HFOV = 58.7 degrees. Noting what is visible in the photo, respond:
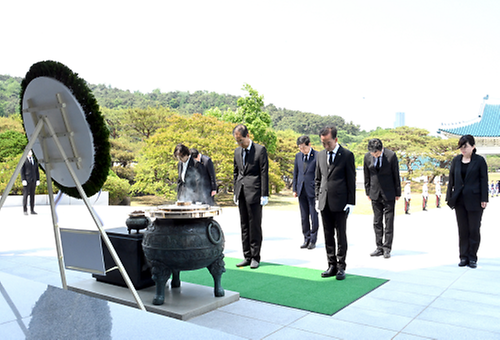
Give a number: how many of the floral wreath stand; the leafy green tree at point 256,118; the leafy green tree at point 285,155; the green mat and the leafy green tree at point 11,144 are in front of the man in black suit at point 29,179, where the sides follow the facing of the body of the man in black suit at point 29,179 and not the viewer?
2

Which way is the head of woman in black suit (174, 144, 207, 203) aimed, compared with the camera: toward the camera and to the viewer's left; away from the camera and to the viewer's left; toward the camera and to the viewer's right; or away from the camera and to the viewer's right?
toward the camera and to the viewer's left

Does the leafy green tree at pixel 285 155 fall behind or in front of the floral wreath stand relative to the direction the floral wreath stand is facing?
in front

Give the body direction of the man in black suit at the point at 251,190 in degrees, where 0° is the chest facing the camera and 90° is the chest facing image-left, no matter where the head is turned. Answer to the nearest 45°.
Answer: approximately 45°

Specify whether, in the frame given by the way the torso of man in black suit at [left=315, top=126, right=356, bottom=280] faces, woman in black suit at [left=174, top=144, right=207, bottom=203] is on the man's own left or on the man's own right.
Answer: on the man's own right

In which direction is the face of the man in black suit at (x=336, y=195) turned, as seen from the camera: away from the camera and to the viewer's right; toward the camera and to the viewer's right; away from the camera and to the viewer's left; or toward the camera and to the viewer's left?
toward the camera and to the viewer's left

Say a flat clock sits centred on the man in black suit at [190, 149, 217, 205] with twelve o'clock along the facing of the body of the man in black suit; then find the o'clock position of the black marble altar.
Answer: The black marble altar is roughly at 11 o'clock from the man in black suit.

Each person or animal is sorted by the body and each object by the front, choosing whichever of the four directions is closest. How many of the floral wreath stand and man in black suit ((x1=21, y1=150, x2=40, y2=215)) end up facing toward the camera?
1

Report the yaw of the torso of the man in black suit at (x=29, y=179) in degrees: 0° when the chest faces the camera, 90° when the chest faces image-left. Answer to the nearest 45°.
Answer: approximately 0°

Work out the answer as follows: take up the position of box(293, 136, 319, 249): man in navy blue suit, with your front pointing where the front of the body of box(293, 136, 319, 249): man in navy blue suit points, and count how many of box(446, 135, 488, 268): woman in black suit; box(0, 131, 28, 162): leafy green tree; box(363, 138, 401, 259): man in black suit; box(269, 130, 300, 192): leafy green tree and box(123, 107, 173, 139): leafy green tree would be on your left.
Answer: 2

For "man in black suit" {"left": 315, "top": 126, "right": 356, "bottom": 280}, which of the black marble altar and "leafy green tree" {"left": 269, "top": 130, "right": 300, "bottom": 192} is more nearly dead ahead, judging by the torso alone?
the black marble altar

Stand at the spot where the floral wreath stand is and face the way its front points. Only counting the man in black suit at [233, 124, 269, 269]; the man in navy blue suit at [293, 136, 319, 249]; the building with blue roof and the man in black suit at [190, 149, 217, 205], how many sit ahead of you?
4

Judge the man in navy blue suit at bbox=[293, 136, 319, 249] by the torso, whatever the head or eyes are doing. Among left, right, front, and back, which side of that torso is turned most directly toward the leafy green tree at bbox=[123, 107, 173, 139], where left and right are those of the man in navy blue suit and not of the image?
right
